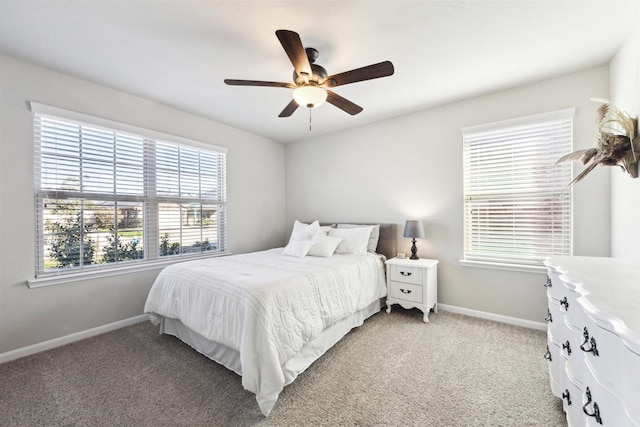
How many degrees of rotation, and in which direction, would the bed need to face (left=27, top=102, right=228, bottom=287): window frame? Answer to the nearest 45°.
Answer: approximately 90° to its right

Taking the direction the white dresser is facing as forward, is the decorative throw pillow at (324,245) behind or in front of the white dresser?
in front

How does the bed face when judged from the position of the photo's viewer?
facing the viewer and to the left of the viewer

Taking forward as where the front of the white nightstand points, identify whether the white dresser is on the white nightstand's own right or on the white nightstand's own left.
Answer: on the white nightstand's own left

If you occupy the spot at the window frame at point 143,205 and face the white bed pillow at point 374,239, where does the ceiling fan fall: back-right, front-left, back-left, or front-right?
front-right

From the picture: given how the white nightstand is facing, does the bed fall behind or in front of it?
in front

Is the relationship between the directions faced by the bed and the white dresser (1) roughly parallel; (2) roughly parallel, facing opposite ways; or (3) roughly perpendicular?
roughly perpendicular

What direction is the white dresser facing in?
to the viewer's left

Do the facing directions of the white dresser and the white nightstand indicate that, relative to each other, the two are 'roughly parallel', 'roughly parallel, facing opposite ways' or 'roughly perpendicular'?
roughly perpendicular

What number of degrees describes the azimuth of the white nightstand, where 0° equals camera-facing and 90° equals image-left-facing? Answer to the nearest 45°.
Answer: approximately 45°

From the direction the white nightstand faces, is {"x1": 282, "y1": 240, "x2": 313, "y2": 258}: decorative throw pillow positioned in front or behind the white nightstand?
in front

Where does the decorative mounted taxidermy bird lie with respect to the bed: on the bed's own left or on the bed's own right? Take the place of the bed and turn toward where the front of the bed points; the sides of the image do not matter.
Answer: on the bed's own left

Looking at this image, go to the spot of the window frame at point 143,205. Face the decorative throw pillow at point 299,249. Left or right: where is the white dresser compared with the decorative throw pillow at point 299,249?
right

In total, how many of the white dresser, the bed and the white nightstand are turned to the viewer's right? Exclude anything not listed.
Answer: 0

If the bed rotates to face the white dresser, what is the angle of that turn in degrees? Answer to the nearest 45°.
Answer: approximately 90° to its left
